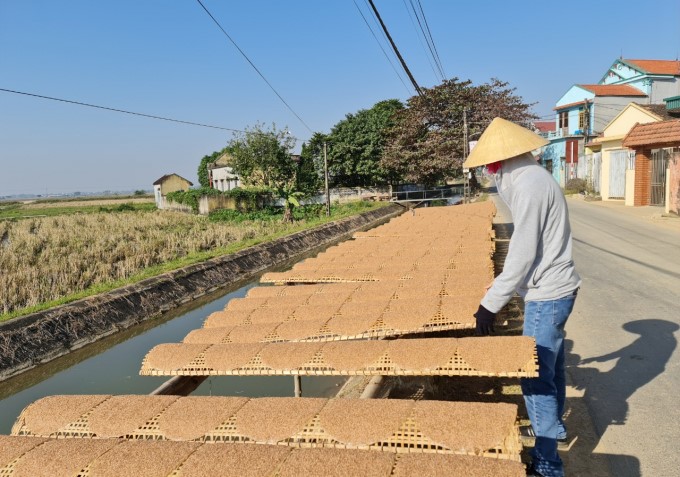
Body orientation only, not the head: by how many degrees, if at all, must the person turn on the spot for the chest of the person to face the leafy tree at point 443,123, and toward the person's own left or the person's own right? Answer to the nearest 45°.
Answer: approximately 90° to the person's own right

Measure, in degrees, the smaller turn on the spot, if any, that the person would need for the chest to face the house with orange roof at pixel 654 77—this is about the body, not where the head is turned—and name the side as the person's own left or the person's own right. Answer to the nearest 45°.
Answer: approximately 90° to the person's own right

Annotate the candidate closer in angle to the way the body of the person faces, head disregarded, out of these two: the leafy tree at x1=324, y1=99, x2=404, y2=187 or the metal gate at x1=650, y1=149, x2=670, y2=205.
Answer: the leafy tree

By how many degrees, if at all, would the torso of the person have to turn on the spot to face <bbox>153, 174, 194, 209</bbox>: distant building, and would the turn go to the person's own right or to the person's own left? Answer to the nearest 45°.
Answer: approximately 45° to the person's own right

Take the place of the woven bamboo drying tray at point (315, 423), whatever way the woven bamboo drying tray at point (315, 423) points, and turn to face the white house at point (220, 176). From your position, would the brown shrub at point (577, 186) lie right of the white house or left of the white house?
right

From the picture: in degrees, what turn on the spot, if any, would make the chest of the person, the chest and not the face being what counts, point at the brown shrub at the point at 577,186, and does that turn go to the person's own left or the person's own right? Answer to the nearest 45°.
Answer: approximately 90° to the person's own right

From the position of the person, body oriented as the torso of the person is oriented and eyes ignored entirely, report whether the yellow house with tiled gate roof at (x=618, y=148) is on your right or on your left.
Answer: on your right

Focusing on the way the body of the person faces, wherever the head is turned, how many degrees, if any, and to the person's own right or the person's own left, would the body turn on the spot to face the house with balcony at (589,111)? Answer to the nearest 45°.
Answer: approximately 90° to the person's own right

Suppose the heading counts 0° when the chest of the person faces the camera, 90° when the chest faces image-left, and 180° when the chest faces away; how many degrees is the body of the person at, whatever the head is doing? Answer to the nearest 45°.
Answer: approximately 90°
